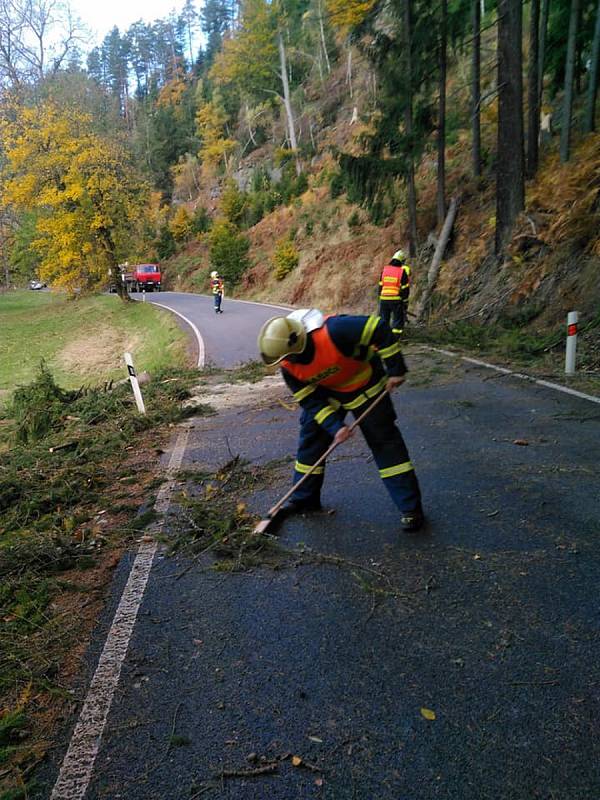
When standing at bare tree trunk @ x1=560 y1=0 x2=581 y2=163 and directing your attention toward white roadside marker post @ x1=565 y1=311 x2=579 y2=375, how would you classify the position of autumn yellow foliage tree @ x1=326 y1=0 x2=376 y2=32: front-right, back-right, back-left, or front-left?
back-right

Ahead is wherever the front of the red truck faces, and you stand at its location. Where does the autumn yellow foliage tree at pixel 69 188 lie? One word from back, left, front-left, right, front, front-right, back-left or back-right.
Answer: front-right

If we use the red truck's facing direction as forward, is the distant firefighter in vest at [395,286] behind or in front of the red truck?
in front

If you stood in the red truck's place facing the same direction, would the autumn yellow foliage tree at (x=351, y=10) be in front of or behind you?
in front

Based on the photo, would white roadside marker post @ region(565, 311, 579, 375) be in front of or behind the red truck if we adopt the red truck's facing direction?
in front

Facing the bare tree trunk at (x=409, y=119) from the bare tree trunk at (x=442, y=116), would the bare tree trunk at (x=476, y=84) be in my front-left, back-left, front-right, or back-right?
back-right

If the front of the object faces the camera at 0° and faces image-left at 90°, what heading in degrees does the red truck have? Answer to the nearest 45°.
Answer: approximately 315°
